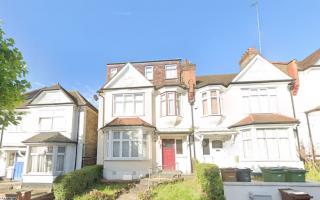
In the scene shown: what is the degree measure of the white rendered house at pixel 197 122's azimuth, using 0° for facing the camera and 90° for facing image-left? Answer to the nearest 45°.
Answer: approximately 0°

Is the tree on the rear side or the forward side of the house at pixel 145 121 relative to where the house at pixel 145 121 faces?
on the forward side

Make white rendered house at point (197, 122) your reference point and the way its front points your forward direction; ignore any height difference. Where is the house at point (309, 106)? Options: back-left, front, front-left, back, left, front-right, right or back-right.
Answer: left

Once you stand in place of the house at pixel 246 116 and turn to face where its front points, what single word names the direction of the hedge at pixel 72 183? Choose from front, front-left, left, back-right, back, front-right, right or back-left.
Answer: front-right

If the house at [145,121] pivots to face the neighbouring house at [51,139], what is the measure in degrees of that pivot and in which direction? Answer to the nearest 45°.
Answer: approximately 90° to its right

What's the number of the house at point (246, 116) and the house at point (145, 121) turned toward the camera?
2

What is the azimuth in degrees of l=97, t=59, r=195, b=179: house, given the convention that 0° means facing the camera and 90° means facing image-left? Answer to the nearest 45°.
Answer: approximately 0°

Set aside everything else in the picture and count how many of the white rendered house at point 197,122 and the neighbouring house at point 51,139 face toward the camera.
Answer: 2
